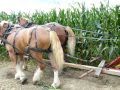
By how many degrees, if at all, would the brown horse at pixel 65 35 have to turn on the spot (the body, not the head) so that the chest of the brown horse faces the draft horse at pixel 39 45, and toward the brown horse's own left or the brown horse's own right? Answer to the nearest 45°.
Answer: approximately 45° to the brown horse's own left

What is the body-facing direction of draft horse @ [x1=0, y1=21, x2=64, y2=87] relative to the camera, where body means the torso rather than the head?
to the viewer's left

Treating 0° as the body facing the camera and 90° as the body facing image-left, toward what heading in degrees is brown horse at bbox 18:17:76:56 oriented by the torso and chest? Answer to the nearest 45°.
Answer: approximately 90°

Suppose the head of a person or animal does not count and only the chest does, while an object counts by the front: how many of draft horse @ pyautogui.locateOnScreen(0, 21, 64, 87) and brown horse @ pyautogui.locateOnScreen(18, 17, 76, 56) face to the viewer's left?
2
